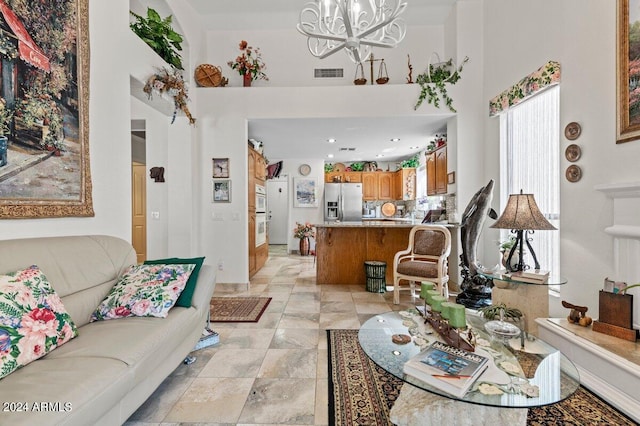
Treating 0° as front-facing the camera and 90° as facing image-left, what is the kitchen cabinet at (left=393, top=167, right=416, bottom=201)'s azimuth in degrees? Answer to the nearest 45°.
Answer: approximately 45°

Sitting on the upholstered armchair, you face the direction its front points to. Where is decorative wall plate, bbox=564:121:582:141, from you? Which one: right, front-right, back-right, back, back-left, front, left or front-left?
left

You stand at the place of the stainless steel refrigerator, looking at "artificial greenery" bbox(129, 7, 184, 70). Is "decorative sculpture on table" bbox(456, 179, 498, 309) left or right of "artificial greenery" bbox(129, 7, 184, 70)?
left

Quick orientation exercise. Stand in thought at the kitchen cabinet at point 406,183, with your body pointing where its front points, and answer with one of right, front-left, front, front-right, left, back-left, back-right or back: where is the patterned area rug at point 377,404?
front-left

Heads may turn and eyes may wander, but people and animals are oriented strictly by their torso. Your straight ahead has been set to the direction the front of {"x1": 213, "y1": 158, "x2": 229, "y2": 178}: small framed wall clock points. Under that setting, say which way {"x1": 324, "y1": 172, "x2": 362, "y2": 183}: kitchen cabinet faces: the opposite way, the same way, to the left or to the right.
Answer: the same way

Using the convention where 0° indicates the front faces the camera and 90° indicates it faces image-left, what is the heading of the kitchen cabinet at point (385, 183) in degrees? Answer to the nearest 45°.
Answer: approximately 0°

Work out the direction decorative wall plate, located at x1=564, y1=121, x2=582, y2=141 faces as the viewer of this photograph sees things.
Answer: facing the viewer and to the left of the viewer

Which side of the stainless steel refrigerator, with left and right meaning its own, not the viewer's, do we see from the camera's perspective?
front

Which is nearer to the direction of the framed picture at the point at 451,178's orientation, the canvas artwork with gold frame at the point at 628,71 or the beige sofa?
the beige sofa

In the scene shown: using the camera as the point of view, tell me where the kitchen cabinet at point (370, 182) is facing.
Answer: facing the viewer

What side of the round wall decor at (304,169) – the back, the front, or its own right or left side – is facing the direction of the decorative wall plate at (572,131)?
front

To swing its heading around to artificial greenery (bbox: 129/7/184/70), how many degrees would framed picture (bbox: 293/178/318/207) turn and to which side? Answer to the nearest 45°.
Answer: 0° — it already faces it

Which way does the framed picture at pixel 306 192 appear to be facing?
toward the camera

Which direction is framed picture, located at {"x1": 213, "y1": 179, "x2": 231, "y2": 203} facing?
toward the camera

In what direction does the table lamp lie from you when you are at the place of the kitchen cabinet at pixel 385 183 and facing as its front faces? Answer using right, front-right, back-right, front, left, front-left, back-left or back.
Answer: front

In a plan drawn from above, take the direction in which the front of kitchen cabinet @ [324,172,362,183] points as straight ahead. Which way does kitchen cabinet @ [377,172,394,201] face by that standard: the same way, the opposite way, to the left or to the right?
the same way
